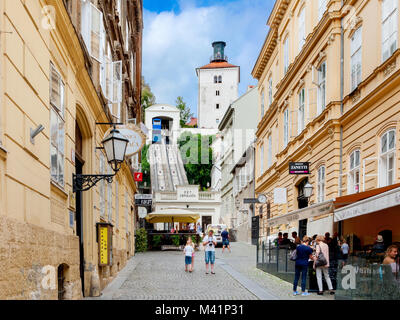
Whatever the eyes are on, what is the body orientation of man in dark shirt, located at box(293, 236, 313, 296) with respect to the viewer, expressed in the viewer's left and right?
facing away from the viewer and to the right of the viewer

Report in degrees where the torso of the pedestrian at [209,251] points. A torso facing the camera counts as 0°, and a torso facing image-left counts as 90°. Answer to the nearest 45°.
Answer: approximately 0°

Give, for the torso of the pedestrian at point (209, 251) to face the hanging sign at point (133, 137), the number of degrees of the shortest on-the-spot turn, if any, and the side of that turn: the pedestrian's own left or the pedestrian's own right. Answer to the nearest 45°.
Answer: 0° — they already face it

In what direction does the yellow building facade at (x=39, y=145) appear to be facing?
to the viewer's right

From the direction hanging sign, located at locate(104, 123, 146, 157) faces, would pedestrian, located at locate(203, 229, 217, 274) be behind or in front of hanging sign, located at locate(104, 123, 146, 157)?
behind

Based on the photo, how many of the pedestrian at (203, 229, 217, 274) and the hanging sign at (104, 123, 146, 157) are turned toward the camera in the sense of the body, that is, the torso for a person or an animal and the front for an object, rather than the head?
2
